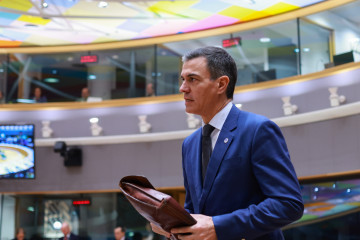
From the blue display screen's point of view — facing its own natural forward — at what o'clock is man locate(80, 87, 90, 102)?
The man is roughly at 8 o'clock from the blue display screen.

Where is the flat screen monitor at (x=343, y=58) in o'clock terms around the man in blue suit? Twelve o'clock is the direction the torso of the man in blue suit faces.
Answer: The flat screen monitor is roughly at 5 o'clock from the man in blue suit.

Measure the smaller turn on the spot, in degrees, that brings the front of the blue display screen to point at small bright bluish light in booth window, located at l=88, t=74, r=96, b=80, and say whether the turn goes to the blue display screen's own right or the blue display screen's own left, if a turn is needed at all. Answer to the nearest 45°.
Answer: approximately 90° to the blue display screen's own left

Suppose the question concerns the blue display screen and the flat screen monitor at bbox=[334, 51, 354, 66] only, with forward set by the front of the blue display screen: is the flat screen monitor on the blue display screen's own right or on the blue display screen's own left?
on the blue display screen's own left

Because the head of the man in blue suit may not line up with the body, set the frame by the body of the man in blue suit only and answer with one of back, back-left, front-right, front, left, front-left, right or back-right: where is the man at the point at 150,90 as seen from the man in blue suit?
back-right

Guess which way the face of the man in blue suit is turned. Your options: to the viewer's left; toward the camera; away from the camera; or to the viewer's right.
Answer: to the viewer's left

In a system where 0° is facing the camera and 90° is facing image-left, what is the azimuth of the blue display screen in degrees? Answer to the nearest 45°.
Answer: approximately 0°

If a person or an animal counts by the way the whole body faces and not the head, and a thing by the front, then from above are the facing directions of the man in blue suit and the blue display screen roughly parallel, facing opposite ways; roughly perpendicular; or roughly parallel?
roughly perpendicular
